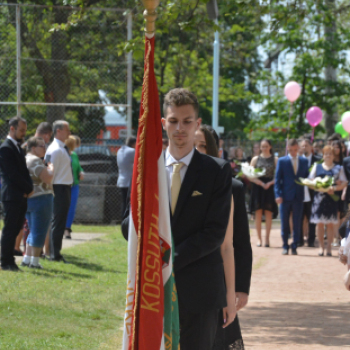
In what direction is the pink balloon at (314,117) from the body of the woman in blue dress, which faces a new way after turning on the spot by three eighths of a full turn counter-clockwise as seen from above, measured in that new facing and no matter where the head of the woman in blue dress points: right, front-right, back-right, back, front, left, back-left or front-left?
front-left

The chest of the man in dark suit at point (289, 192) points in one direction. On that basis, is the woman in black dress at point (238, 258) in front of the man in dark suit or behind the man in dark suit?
in front

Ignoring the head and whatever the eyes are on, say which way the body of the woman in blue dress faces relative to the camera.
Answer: toward the camera

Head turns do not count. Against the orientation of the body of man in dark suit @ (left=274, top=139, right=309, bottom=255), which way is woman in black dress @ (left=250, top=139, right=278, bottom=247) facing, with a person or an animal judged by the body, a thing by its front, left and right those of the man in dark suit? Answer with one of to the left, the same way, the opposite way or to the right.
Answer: the same way

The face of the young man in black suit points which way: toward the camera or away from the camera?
toward the camera

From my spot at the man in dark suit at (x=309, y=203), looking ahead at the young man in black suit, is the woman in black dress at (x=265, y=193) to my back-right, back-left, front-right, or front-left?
front-right

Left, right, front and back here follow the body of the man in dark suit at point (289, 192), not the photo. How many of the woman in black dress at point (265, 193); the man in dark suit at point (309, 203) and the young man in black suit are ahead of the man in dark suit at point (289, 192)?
1

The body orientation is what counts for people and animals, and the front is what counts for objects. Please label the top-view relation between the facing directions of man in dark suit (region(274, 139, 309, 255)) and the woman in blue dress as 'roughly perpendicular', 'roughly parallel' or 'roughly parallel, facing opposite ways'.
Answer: roughly parallel

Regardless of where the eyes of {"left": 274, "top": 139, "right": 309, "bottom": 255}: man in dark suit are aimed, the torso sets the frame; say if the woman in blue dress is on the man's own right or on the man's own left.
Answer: on the man's own left

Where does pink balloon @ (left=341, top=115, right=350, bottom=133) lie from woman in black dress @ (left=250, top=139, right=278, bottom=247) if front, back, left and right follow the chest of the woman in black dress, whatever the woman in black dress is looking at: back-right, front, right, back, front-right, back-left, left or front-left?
back-left

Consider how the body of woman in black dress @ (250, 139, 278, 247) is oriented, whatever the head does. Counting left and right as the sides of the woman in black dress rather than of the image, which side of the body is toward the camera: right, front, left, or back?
front

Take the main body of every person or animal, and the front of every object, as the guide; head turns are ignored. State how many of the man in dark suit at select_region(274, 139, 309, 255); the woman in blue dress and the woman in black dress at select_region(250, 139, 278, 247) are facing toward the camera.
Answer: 3

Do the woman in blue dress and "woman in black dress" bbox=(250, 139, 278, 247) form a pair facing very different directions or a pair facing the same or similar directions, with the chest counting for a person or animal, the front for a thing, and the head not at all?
same or similar directions

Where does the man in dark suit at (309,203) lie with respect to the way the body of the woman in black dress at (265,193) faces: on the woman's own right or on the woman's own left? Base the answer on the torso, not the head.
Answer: on the woman's own left

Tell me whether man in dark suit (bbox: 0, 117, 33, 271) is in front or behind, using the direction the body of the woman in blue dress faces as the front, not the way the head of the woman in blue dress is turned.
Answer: in front

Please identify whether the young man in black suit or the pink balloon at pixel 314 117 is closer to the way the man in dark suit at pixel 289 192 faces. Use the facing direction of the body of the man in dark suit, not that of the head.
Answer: the young man in black suit
